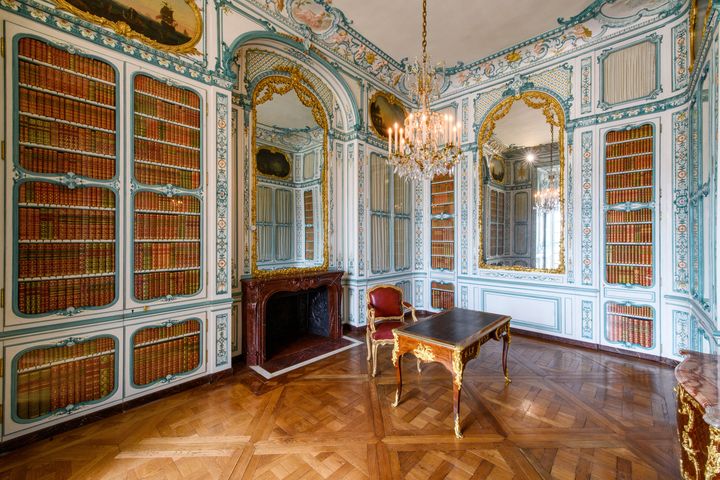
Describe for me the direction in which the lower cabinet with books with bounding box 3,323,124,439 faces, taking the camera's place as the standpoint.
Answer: facing the viewer and to the right of the viewer

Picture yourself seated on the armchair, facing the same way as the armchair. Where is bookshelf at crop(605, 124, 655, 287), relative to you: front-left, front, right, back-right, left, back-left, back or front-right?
front-left

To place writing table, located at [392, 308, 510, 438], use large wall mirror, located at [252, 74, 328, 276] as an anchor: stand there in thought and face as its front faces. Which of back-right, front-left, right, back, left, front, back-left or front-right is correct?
front

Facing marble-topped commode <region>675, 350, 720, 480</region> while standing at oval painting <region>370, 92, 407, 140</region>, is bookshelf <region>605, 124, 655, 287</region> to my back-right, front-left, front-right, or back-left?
front-left

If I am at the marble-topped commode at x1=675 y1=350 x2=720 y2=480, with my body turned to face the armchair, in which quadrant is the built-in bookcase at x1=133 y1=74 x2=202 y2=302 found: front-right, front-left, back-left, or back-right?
front-left

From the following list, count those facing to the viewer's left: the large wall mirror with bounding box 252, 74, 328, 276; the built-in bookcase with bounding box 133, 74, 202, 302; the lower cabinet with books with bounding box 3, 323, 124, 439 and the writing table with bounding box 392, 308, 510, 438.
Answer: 0

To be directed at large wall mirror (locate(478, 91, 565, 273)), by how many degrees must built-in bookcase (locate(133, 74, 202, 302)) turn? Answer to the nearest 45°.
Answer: approximately 45° to its left

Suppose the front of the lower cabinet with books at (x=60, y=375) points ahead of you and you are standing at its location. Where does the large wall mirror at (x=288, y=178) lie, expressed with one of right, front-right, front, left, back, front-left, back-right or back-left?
front-left

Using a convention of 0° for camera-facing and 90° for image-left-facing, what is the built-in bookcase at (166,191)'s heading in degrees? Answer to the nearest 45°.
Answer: approximately 315°

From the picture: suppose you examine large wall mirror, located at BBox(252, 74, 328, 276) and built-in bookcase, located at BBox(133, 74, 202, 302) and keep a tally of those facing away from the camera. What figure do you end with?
0

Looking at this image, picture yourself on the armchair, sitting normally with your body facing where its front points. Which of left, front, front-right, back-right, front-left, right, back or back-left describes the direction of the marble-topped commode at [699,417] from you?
front
